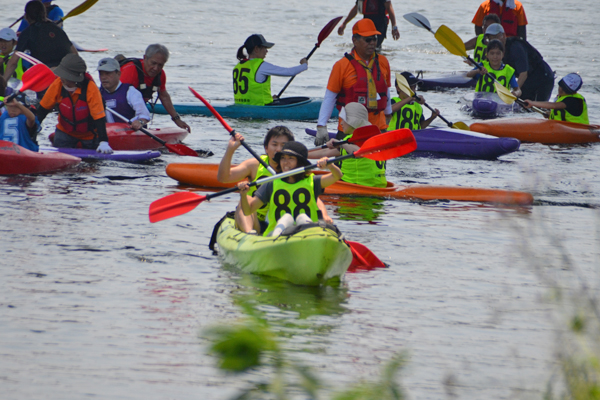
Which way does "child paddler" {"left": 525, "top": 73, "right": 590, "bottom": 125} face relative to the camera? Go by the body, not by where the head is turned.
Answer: to the viewer's left

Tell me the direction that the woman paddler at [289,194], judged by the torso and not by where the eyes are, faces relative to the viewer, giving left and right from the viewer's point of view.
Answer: facing the viewer

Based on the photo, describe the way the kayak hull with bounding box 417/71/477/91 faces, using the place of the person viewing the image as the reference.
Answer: facing to the left of the viewer

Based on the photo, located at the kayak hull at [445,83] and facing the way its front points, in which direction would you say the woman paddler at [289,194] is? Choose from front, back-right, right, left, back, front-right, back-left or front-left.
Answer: left

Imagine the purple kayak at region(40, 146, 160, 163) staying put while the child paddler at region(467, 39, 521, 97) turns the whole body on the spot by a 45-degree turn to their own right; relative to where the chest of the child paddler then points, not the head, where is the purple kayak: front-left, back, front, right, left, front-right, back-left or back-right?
front

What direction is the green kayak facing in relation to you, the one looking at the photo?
facing the viewer and to the right of the viewer

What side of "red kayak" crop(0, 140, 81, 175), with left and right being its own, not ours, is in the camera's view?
right

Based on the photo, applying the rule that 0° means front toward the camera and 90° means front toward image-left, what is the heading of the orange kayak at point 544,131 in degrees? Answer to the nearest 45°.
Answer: approximately 90°

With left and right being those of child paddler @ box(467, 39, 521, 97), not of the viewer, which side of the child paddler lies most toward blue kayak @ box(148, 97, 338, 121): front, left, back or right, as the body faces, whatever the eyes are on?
right

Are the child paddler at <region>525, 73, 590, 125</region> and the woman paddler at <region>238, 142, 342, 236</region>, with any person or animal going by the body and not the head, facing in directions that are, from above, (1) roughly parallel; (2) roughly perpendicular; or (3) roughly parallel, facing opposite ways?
roughly perpendicular
